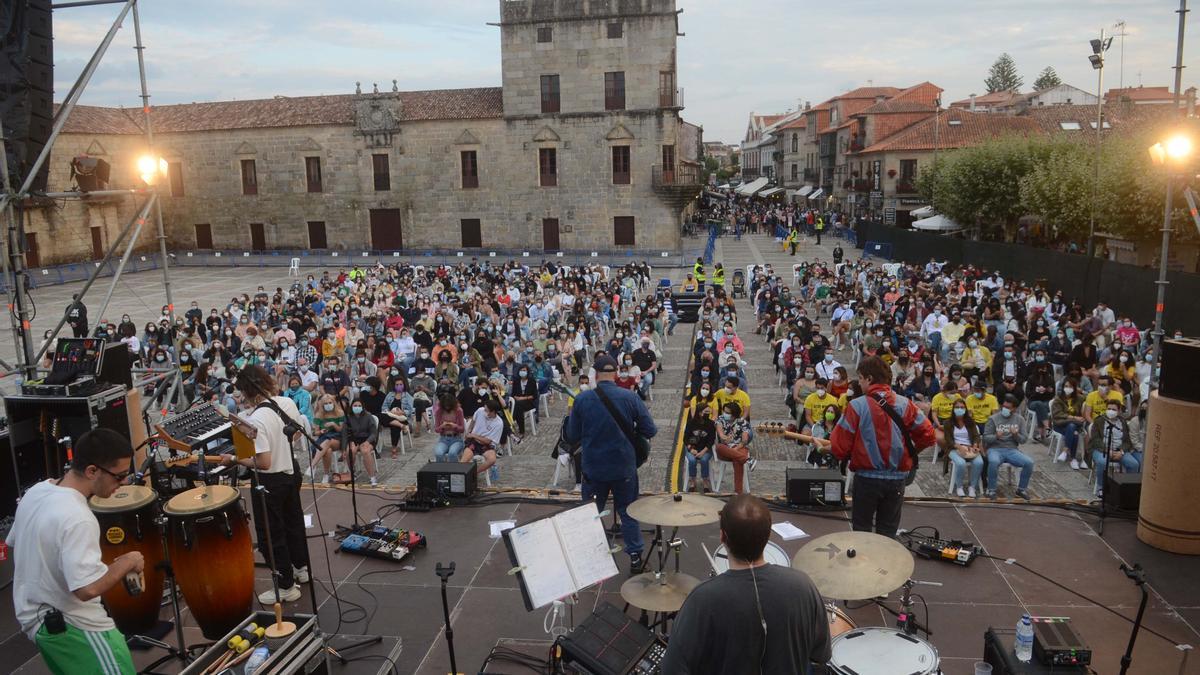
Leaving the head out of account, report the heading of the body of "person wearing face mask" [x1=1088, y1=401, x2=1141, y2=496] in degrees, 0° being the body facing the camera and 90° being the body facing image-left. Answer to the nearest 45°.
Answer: approximately 0°

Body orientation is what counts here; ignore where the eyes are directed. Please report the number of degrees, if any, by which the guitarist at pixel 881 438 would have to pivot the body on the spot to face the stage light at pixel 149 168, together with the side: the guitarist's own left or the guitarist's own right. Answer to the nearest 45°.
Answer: approximately 90° to the guitarist's own left

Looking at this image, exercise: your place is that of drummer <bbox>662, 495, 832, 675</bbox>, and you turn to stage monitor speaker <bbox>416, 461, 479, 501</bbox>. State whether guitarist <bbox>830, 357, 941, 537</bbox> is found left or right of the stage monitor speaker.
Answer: right

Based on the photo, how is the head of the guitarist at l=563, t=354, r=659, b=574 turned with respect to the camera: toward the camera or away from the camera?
away from the camera

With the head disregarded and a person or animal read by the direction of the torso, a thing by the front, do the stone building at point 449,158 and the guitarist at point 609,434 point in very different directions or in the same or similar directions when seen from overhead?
very different directions

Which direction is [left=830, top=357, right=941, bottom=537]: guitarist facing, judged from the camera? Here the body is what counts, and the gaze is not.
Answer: away from the camera

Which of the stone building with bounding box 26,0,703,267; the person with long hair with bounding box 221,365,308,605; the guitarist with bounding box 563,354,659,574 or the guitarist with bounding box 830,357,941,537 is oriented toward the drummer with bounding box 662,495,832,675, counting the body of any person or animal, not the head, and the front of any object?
the stone building

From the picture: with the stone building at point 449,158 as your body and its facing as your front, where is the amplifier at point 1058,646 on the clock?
The amplifier is roughly at 12 o'clock from the stone building.

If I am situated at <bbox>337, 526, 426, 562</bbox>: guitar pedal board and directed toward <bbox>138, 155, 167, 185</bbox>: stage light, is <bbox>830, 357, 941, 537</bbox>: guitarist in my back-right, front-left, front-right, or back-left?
back-right

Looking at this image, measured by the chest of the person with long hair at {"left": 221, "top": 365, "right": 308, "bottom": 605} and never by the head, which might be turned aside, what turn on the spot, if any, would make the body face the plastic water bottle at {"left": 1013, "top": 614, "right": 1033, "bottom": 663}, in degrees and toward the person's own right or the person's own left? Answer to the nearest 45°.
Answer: approximately 135° to the person's own left

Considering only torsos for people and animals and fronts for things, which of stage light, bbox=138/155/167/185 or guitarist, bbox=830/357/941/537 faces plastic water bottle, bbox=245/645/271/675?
the stage light

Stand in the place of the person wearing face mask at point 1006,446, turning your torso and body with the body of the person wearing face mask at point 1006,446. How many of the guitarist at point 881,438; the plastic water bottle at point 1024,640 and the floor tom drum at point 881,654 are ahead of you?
3

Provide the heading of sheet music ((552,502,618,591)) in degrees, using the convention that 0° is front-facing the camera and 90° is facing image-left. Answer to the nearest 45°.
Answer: approximately 0°
